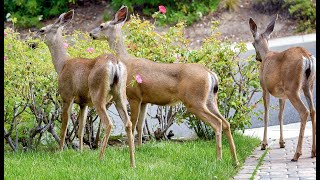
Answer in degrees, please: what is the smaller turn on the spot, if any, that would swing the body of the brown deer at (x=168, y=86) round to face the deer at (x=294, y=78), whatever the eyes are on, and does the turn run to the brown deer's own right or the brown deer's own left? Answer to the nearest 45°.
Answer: approximately 180°

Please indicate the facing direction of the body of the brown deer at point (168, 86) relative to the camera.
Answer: to the viewer's left

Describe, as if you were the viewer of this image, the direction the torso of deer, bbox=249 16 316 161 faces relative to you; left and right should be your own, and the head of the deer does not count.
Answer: facing away from the viewer and to the left of the viewer

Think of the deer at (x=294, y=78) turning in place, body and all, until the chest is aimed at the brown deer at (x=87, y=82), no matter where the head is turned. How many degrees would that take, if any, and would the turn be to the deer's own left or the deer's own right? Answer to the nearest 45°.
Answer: approximately 45° to the deer's own left

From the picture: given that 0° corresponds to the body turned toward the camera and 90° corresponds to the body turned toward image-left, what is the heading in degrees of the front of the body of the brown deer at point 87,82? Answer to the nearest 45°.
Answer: approximately 135°

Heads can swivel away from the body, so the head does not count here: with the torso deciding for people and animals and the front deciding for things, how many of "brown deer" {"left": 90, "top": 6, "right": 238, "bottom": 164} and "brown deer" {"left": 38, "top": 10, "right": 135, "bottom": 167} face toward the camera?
0

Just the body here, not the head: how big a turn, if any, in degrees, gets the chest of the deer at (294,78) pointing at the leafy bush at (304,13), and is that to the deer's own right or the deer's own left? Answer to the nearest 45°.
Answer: approximately 45° to the deer's own right

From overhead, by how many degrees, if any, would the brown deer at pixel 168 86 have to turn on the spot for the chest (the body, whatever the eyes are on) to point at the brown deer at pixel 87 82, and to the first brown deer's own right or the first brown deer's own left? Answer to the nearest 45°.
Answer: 0° — it already faces it

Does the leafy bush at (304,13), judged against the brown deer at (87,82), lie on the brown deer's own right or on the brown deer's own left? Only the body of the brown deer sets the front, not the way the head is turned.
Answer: on the brown deer's own right
